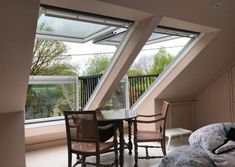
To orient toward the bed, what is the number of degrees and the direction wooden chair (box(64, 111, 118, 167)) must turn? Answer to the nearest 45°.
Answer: approximately 90° to its right

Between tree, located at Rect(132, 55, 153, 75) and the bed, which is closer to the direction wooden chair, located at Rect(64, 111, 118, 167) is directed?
the tree

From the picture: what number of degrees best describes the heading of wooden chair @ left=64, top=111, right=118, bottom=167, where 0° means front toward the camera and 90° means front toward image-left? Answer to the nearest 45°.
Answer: approximately 225°

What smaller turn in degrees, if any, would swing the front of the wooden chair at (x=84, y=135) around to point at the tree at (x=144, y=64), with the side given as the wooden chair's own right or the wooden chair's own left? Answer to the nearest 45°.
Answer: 0° — it already faces it

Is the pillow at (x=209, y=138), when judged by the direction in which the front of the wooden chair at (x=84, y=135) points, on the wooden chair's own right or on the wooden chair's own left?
on the wooden chair's own right

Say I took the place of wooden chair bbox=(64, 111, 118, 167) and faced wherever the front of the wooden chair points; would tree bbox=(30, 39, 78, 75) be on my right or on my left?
on my left

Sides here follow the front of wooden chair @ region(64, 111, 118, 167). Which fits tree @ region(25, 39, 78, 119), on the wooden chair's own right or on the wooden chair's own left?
on the wooden chair's own left

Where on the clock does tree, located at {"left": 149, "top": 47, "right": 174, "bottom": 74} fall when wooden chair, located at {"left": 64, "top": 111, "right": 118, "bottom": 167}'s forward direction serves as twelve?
The tree is roughly at 12 o'clock from the wooden chair.

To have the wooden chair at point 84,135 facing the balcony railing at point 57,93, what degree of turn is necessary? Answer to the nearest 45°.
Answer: approximately 45° to its left
